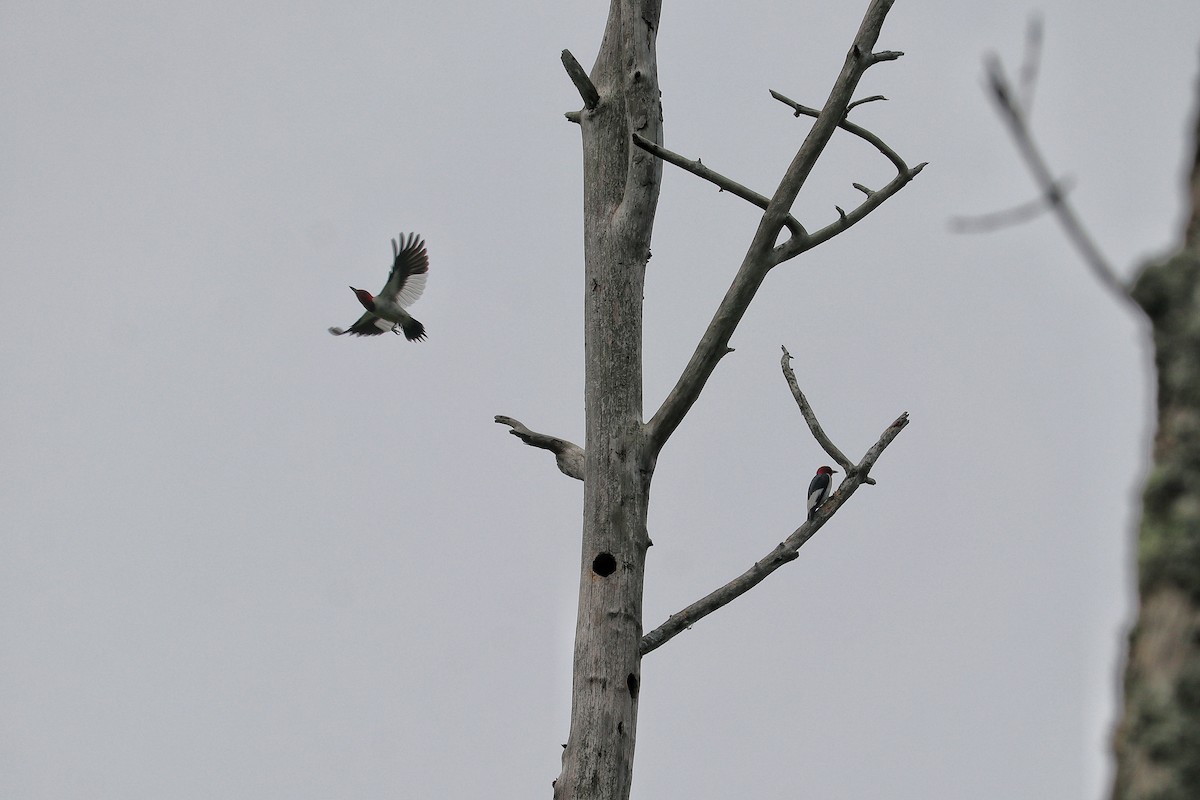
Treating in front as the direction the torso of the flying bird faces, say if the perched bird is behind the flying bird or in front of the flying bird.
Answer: behind

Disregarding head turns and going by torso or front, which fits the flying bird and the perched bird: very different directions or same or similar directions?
very different directions

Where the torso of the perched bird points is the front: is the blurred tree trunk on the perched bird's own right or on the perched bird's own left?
on the perched bird's own right

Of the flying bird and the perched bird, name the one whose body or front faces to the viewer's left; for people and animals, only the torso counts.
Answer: the flying bird

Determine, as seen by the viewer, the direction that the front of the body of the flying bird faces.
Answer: to the viewer's left
